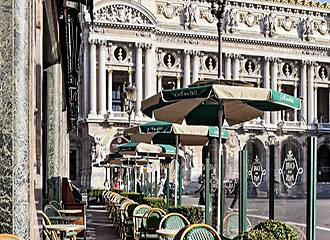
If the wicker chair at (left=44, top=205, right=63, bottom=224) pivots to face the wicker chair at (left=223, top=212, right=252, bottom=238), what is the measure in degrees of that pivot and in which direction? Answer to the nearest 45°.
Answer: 0° — it already faces it

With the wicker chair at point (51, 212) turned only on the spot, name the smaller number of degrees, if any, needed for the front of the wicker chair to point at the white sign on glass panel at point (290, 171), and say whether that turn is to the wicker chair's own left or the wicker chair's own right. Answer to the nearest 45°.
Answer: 0° — it already faces it

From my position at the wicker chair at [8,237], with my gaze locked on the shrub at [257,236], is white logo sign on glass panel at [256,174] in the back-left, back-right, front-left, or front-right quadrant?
front-left

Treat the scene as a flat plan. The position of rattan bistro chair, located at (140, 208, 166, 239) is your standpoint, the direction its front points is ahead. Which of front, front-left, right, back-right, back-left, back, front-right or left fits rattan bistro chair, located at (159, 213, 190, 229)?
front-left

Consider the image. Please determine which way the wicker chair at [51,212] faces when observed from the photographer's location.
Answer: facing the viewer and to the right of the viewer

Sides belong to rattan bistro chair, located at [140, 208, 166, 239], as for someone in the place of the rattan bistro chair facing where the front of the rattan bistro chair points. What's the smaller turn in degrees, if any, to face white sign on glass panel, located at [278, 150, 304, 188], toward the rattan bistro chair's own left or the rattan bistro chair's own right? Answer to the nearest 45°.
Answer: approximately 90° to the rattan bistro chair's own left

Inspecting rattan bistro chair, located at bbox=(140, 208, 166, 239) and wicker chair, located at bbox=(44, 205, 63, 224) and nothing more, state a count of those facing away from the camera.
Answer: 0
